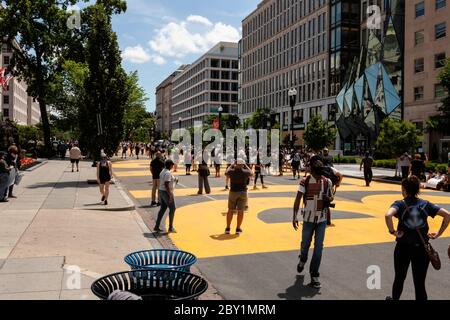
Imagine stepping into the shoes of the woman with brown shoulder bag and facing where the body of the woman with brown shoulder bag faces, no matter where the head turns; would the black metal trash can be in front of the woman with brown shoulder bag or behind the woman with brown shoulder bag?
behind

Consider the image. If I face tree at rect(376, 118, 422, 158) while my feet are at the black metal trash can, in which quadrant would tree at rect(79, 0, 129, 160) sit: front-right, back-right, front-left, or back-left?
front-left

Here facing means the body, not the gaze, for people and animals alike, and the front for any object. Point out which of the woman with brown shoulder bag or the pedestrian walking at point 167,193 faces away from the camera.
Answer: the woman with brown shoulder bag

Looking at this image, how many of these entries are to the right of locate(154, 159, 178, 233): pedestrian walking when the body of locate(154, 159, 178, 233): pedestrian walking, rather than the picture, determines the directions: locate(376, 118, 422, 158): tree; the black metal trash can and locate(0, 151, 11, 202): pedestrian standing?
1

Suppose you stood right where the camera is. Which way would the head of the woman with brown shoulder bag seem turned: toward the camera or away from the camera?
away from the camera

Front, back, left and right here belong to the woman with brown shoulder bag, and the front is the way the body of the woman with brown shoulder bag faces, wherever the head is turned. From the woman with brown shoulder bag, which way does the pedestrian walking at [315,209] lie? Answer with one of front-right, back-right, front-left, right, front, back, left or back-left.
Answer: front-left

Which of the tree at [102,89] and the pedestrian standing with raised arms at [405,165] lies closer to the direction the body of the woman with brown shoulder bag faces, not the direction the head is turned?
the pedestrian standing with raised arms

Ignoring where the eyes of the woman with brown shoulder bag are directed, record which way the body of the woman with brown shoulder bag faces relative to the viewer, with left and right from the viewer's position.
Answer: facing away from the viewer

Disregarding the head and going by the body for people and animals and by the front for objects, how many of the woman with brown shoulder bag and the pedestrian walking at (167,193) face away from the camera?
1
